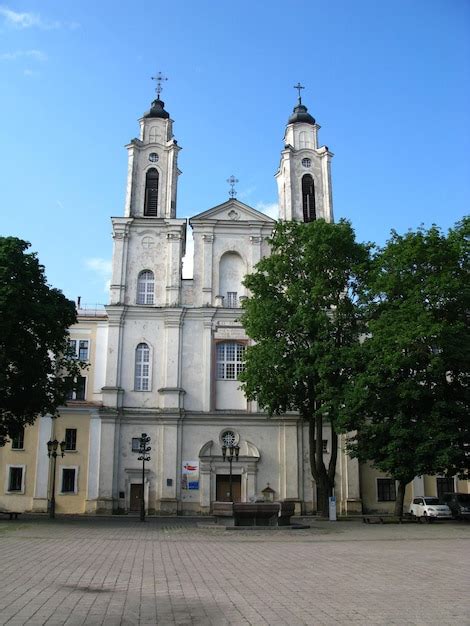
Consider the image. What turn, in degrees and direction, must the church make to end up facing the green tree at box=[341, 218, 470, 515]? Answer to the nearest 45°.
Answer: approximately 45° to its left

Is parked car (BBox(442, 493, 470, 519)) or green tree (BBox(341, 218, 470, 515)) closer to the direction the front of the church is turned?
the green tree

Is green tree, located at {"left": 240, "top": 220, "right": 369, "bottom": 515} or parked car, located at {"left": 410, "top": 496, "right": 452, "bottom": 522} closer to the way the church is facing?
the green tree

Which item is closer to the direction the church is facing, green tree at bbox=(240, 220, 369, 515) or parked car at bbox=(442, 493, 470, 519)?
the green tree

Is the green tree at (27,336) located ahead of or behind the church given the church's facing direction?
ahead

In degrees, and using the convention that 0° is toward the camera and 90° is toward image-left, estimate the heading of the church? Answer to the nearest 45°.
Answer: approximately 0°

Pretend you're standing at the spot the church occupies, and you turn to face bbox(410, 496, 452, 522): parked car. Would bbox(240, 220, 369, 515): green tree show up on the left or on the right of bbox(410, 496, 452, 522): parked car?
right

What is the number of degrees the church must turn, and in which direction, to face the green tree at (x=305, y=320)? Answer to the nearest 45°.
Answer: approximately 45° to its left

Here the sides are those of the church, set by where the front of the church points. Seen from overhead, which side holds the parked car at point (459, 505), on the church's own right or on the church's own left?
on the church's own left
